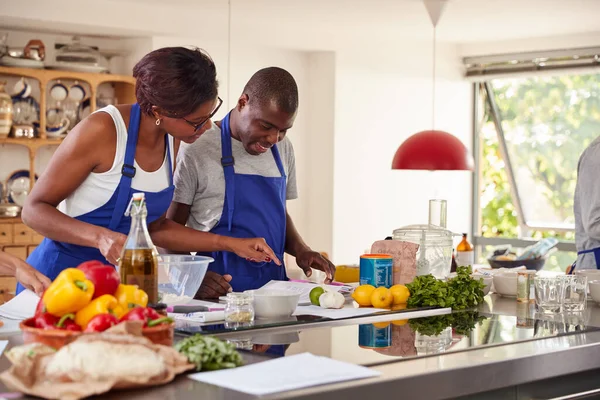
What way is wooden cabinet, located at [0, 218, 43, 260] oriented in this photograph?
toward the camera

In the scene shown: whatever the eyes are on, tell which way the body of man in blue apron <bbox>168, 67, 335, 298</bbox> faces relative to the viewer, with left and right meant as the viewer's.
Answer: facing the viewer and to the right of the viewer

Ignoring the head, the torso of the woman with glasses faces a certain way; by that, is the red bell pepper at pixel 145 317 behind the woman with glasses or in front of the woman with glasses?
in front

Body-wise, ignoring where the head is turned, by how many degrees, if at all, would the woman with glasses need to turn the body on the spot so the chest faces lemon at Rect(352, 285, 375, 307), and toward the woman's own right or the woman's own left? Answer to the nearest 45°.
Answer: approximately 45° to the woman's own left

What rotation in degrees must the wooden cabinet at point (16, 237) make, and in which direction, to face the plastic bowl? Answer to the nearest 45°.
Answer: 0° — it already faces it

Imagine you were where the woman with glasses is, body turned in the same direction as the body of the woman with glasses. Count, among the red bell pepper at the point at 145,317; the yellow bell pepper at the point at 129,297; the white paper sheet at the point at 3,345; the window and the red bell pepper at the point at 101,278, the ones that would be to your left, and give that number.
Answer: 1

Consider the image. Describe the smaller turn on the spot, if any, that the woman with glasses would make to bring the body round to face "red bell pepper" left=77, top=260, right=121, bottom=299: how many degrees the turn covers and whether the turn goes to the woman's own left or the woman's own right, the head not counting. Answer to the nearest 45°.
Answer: approximately 45° to the woman's own right

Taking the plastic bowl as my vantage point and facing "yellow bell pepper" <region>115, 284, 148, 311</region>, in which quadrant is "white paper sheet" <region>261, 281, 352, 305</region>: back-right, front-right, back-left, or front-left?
back-left
